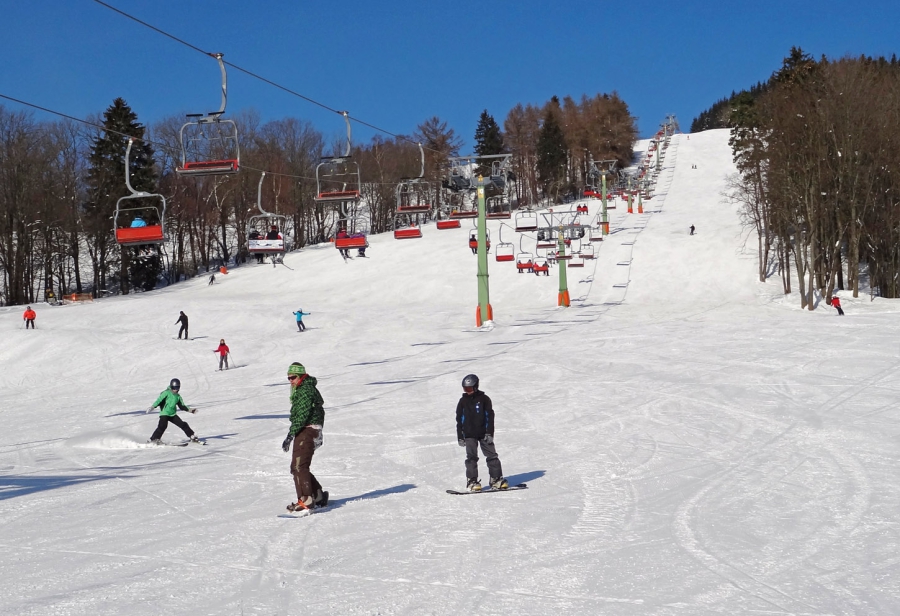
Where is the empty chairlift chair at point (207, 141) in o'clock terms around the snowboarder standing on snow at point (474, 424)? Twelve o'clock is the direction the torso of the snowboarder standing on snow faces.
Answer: The empty chairlift chair is roughly at 5 o'clock from the snowboarder standing on snow.

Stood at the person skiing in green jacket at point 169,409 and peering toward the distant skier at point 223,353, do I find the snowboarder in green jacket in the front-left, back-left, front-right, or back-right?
back-right

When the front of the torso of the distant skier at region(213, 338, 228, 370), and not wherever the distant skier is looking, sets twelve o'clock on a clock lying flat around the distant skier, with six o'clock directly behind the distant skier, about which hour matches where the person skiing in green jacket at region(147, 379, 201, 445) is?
The person skiing in green jacket is roughly at 12 o'clock from the distant skier.

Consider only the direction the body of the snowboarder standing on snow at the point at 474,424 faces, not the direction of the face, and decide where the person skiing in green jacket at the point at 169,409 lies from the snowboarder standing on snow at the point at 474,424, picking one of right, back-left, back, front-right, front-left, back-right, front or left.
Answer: back-right

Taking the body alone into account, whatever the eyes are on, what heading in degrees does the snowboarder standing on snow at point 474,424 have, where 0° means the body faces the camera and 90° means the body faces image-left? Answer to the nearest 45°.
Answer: approximately 0°

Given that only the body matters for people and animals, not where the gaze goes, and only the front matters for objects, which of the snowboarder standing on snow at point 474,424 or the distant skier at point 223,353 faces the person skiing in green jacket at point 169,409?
the distant skier
